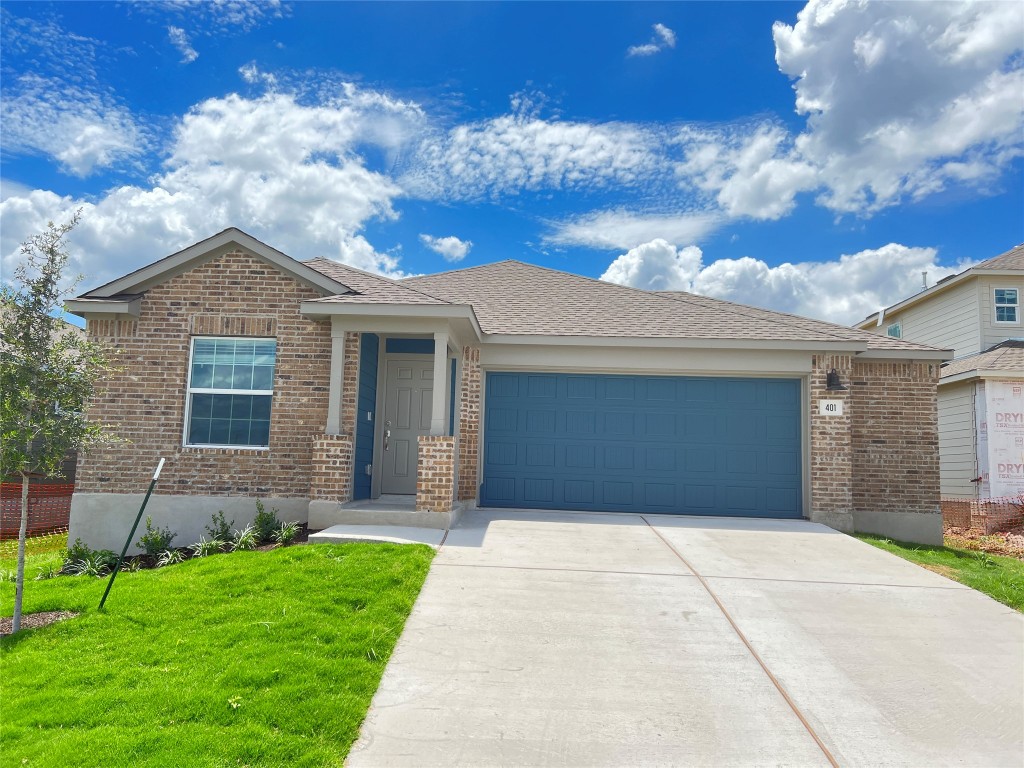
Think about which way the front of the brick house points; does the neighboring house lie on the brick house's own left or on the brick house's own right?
on the brick house's own left

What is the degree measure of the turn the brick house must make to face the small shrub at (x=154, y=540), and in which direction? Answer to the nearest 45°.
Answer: approximately 90° to its right

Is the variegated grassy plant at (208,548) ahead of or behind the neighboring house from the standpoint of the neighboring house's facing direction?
ahead

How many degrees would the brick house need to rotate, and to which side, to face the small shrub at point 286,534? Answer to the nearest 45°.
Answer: approximately 45° to its right

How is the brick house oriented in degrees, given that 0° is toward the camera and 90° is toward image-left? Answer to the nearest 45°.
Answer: approximately 0°

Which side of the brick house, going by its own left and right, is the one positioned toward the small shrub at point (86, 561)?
right

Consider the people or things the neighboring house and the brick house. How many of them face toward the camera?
2
